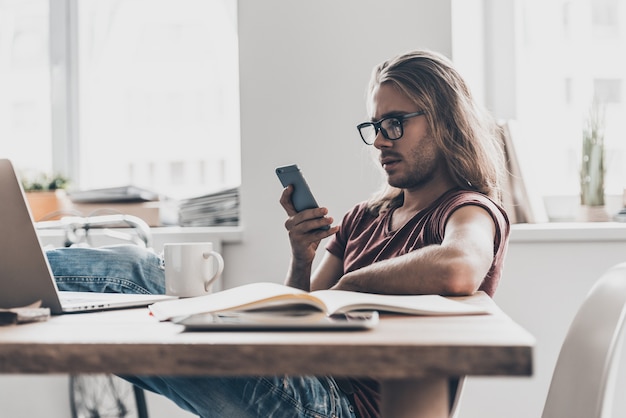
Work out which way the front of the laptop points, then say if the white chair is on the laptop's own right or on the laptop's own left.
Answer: on the laptop's own right

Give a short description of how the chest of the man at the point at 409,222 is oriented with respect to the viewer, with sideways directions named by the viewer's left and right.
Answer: facing the viewer and to the left of the viewer

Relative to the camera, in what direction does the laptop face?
facing away from the viewer and to the right of the viewer

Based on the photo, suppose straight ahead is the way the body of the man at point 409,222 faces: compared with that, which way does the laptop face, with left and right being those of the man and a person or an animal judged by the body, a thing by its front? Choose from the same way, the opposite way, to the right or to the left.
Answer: the opposite way

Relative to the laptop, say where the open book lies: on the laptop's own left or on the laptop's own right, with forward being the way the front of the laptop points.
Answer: on the laptop's own right
